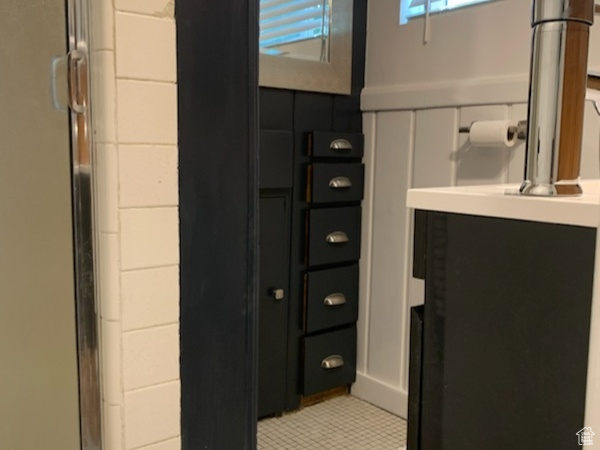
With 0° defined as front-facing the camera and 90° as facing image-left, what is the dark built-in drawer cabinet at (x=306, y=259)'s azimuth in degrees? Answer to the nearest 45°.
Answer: approximately 315°

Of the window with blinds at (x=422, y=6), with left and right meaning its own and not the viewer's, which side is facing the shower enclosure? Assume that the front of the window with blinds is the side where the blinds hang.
front

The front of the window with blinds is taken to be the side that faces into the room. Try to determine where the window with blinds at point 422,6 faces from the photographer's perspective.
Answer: facing the viewer and to the left of the viewer

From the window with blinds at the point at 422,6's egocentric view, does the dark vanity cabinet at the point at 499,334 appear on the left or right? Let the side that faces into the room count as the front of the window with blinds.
on its left

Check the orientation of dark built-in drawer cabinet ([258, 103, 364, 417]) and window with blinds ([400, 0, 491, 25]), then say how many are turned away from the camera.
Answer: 0

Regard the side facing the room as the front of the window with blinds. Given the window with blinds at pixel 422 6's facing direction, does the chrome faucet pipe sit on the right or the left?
on its left

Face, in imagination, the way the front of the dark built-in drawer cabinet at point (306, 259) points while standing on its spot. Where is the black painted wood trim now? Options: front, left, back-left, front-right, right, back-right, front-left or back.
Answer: front-right

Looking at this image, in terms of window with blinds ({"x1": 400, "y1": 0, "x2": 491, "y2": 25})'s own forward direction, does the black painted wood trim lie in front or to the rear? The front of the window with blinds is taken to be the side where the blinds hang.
in front
